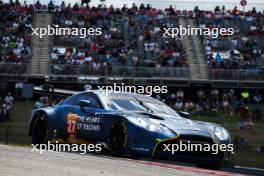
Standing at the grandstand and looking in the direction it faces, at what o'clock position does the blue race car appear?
The blue race car is roughly at 12 o'clock from the grandstand.

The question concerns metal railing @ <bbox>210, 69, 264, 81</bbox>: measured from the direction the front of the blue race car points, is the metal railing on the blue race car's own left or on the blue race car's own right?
on the blue race car's own left

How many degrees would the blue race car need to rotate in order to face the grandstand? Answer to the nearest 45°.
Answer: approximately 135° to its left

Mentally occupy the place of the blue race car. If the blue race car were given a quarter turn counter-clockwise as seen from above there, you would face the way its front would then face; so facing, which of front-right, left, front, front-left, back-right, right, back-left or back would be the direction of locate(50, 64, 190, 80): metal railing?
front-left

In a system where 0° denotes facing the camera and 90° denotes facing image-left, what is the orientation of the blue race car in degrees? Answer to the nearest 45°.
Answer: approximately 315°
